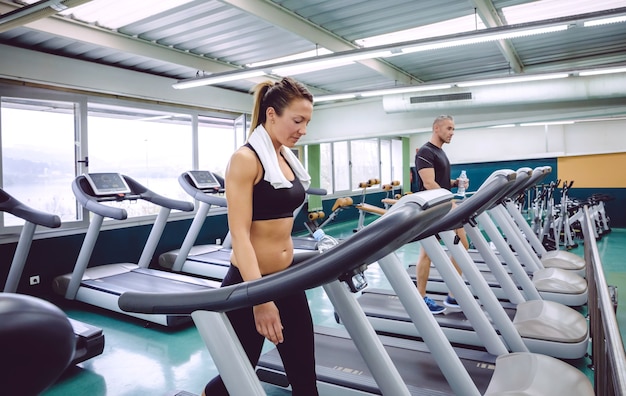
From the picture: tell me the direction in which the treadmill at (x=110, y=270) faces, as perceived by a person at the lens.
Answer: facing away from the viewer and to the left of the viewer

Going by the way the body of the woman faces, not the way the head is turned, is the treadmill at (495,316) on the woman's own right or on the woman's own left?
on the woman's own left

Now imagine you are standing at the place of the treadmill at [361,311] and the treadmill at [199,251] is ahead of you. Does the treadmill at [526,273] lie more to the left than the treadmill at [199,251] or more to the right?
right

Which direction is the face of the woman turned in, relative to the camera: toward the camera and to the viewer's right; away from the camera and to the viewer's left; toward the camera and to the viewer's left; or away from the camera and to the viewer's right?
toward the camera and to the viewer's right

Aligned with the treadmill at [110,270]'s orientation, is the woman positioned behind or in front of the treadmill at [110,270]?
behind

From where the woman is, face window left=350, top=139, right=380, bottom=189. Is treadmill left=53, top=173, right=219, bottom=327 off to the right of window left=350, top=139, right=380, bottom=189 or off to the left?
left

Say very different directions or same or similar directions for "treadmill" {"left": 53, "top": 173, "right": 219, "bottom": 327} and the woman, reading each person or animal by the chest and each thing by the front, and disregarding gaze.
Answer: very different directions

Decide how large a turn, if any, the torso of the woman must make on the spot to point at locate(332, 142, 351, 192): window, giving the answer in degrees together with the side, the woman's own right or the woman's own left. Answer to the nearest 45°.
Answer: approximately 135° to the woman's own left

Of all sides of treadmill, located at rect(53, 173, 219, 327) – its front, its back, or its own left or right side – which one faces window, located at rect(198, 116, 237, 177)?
right

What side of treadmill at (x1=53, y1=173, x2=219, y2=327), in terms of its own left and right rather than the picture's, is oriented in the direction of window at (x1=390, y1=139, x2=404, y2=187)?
right

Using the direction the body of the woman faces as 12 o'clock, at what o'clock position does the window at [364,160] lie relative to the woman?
The window is roughly at 8 o'clock from the woman.
